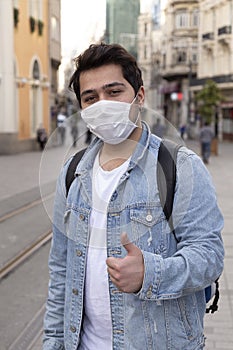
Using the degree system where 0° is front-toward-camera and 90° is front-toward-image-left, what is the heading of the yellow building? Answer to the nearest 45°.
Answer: approximately 315°

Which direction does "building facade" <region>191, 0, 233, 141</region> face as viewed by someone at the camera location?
facing the viewer and to the left of the viewer

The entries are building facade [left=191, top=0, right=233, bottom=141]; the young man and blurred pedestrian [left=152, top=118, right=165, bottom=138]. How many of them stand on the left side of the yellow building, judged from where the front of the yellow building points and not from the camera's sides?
1

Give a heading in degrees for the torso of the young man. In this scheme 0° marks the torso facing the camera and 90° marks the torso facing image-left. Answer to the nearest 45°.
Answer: approximately 45°

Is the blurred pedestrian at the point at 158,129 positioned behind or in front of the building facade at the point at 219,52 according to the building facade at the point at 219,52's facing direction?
in front

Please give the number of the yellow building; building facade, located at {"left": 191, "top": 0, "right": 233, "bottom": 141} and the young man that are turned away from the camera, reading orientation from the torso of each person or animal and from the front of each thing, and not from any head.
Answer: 0

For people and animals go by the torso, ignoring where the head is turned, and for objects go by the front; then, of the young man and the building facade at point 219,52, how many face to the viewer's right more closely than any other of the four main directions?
0

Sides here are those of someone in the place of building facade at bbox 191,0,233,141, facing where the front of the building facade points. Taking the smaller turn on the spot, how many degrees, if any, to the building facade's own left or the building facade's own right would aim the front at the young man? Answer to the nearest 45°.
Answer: approximately 45° to the building facade's own left

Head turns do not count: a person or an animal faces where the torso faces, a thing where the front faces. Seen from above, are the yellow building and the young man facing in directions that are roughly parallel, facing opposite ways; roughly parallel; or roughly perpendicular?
roughly perpendicular
